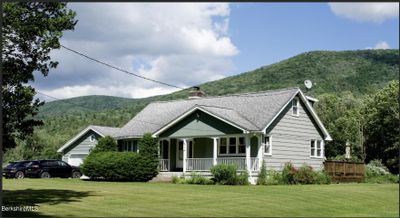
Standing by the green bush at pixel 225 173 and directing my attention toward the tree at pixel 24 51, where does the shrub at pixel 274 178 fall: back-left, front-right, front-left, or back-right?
back-left

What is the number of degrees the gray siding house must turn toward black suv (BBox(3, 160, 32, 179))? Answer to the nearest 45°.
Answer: approximately 45° to its right

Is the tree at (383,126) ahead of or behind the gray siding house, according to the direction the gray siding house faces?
behind

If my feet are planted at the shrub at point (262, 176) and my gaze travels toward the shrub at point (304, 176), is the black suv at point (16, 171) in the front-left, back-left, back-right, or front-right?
back-left

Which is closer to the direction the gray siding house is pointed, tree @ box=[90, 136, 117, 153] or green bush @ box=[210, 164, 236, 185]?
the green bush

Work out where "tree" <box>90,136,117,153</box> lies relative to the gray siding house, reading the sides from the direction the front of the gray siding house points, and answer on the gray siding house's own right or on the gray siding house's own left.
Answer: on the gray siding house's own right

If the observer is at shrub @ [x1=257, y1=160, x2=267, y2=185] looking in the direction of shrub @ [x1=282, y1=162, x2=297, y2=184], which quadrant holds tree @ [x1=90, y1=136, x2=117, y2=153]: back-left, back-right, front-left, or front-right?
back-left

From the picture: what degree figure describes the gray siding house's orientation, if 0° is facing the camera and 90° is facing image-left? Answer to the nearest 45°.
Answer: approximately 45°

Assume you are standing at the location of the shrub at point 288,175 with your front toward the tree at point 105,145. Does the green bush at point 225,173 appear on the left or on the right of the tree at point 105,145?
left

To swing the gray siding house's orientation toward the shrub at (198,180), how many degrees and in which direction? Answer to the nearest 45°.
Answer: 0° — it already faces it

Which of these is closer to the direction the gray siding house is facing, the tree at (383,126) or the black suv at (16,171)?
the black suv
